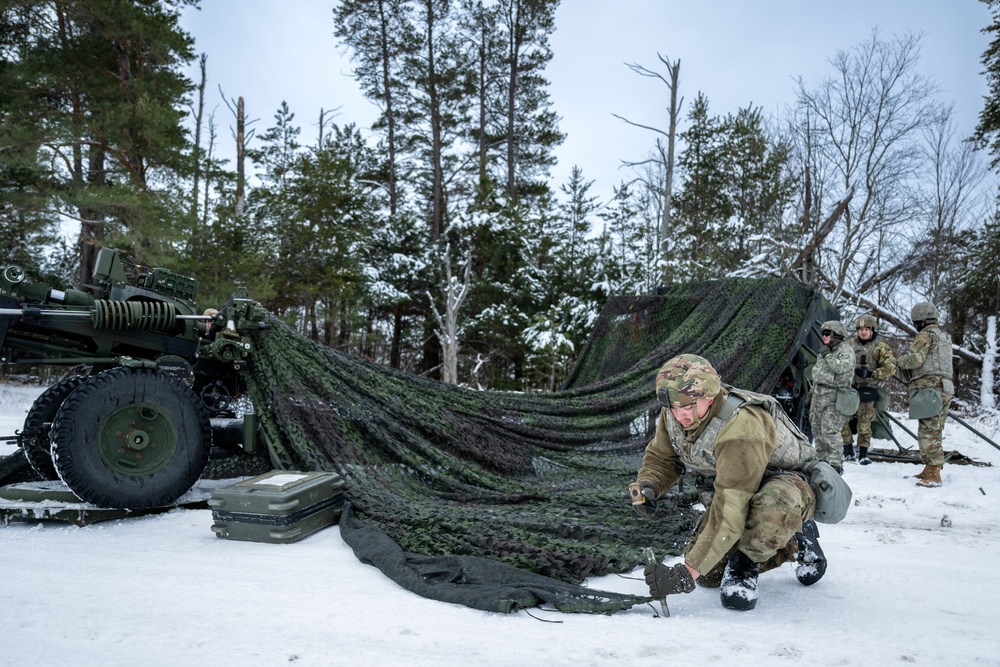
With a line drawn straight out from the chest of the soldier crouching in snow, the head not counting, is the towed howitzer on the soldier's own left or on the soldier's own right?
on the soldier's own right

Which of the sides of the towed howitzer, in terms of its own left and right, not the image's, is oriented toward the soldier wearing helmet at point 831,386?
back

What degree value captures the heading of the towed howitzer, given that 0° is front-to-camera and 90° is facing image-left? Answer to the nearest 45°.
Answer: approximately 90°

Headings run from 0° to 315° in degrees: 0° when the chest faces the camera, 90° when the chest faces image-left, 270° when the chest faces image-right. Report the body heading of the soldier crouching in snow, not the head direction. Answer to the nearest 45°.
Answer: approximately 45°

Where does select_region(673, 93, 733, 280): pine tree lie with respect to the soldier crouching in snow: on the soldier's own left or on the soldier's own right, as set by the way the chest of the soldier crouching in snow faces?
on the soldier's own right

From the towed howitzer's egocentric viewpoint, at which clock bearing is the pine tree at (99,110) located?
The pine tree is roughly at 3 o'clock from the towed howitzer.

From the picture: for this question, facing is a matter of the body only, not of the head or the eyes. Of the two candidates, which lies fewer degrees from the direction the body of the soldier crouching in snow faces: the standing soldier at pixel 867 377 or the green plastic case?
the green plastic case

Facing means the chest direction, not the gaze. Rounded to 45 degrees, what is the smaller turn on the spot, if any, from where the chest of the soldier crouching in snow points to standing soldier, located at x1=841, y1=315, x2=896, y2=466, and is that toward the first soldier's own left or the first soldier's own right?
approximately 135° to the first soldier's own right

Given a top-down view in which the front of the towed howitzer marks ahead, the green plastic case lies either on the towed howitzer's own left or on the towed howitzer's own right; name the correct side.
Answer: on the towed howitzer's own left

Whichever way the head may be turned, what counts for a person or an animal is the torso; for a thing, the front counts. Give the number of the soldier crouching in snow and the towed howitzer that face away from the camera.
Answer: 0
